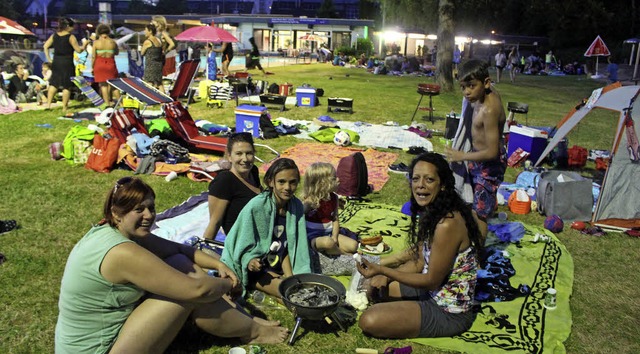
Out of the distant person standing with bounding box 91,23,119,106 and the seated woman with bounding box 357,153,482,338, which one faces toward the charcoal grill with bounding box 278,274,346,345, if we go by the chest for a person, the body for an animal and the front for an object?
the seated woman

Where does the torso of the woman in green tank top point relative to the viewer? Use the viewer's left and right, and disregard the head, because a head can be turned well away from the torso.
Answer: facing to the right of the viewer

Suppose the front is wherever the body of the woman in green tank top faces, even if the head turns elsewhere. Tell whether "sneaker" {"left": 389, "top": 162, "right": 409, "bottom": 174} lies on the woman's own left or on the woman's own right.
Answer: on the woman's own left

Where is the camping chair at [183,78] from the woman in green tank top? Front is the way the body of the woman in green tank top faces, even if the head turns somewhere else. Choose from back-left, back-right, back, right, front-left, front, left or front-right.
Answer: left

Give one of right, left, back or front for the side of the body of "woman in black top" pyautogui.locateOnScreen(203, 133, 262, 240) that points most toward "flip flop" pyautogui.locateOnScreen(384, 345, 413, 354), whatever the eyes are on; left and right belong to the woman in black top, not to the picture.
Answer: front

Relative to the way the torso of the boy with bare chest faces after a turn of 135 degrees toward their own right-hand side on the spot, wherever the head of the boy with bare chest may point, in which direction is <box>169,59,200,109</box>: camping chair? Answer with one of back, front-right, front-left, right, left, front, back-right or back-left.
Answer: front-left
